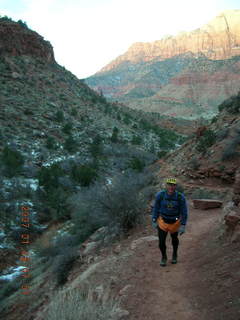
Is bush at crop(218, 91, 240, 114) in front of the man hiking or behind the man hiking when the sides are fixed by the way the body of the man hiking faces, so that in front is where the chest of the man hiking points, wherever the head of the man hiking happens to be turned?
behind

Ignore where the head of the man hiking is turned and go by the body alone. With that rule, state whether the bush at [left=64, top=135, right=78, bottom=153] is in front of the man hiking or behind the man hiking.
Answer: behind

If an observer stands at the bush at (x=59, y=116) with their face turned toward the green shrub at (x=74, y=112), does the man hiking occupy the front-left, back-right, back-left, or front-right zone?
back-right

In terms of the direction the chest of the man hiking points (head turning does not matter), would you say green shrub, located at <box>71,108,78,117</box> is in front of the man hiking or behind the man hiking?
behind

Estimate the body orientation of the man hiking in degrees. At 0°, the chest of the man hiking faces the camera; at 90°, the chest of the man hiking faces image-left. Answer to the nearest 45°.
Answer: approximately 0°

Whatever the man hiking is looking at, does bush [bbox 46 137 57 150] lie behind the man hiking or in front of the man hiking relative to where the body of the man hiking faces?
behind

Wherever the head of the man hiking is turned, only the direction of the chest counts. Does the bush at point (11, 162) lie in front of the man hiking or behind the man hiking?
behind

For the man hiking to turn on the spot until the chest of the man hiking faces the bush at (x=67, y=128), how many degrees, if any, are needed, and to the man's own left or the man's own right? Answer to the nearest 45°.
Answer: approximately 180°
